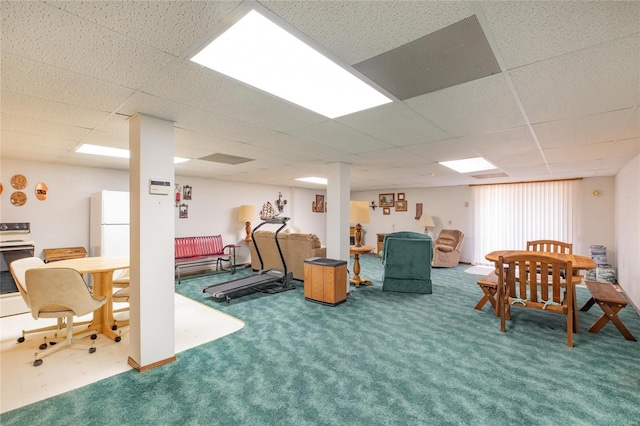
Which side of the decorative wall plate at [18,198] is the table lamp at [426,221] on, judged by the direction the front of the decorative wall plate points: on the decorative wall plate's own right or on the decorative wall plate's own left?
on the decorative wall plate's own left

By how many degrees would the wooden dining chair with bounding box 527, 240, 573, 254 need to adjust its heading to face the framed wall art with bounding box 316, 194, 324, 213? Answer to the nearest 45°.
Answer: approximately 90° to its right

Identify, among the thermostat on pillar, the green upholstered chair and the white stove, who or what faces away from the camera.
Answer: the green upholstered chair

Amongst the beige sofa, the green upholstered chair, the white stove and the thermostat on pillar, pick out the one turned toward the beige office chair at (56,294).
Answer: the white stove

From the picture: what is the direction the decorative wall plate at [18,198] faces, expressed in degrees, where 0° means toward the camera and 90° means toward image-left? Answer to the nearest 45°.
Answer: approximately 0°

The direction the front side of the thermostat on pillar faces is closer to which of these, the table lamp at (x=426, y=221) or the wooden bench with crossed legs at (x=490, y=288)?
the wooden bench with crossed legs
